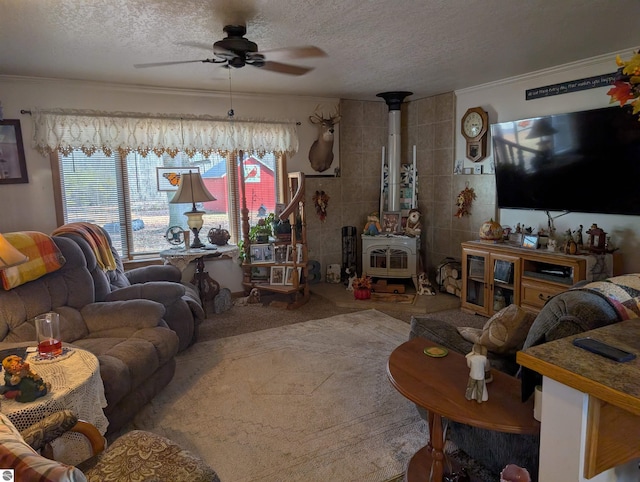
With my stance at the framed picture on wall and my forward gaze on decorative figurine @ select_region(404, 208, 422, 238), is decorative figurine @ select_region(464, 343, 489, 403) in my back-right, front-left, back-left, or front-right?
front-right

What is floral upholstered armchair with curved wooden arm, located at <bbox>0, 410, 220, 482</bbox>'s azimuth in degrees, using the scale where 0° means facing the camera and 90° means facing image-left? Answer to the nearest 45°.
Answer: approximately 270°

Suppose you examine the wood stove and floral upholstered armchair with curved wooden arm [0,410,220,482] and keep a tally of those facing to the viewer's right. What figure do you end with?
1

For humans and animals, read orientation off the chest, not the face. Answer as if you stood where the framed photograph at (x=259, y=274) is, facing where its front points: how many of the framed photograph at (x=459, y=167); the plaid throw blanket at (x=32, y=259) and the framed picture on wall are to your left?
1

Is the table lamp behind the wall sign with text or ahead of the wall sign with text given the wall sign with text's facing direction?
ahead

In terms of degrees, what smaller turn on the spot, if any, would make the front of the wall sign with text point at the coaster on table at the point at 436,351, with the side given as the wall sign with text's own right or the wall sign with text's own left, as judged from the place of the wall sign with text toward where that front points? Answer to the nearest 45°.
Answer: approximately 45° to the wall sign with text's own left

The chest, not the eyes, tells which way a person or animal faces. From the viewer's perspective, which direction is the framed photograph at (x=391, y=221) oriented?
toward the camera

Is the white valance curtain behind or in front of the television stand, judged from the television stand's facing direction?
in front

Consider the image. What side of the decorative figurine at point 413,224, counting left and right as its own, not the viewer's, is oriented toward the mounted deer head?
right

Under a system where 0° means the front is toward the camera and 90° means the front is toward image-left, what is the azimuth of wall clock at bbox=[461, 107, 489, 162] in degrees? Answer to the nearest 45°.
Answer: approximately 45°

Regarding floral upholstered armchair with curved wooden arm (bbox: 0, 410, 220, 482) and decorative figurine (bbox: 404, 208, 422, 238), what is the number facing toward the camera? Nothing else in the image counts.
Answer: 1

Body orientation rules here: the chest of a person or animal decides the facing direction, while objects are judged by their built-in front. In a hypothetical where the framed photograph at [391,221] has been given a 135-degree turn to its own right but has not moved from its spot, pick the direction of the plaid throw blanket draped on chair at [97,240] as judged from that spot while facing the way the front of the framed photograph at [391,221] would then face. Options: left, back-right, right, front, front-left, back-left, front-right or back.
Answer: left

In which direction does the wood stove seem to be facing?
toward the camera

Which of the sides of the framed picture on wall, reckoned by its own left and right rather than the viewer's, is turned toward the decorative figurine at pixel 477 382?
front

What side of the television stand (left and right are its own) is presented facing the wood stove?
right

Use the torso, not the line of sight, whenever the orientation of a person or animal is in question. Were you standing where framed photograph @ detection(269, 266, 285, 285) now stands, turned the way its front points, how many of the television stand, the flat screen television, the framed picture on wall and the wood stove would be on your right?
1
